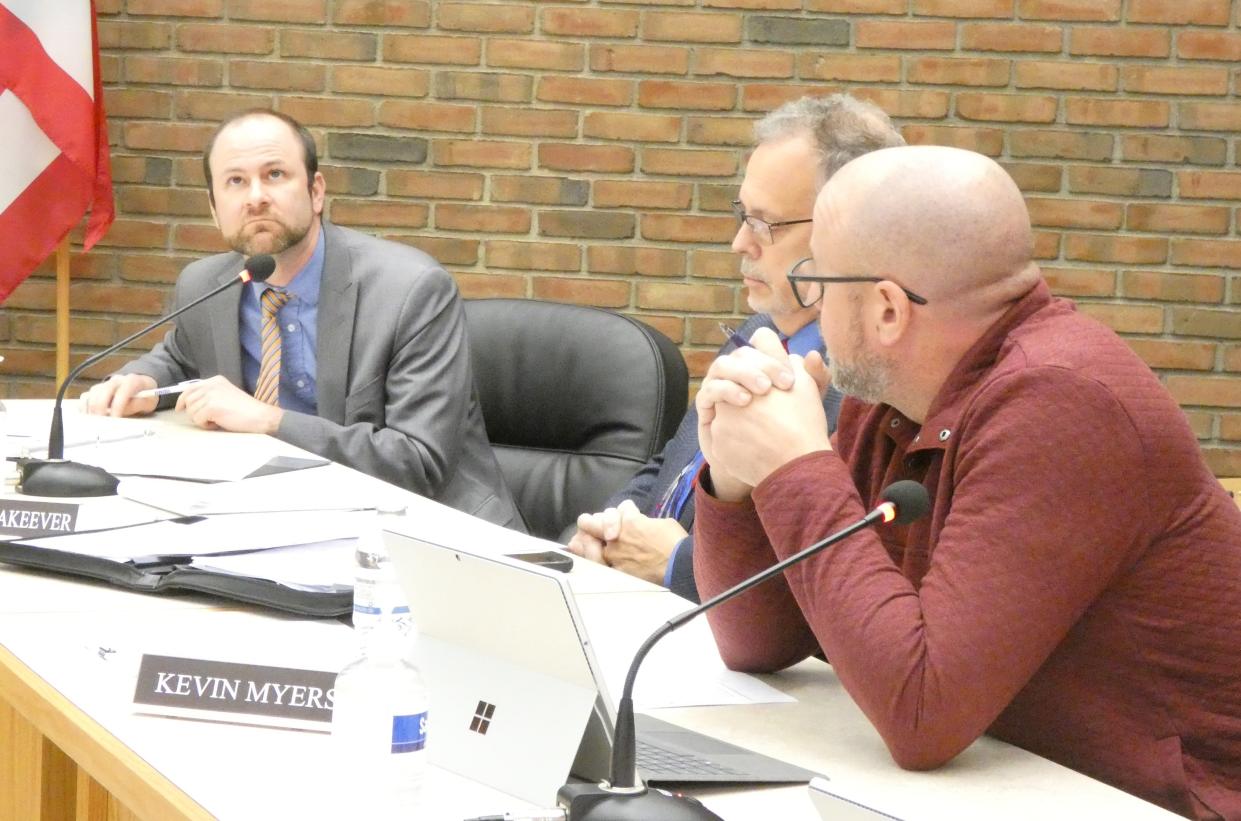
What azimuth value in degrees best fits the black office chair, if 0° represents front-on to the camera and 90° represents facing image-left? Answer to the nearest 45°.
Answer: approximately 45°

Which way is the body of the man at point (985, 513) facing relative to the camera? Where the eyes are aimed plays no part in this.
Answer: to the viewer's left

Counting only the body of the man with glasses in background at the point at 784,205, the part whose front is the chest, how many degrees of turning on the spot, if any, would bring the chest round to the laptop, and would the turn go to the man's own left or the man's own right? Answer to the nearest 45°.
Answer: approximately 45° to the man's own left

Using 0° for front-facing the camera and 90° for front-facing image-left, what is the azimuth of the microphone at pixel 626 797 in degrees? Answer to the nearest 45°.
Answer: approximately 270°

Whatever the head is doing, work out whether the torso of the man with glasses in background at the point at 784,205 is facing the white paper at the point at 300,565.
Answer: yes

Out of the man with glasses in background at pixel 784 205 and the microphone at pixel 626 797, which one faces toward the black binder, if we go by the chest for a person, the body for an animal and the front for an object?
the man with glasses in background

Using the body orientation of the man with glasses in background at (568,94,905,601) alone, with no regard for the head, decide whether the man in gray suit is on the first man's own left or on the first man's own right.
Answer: on the first man's own right

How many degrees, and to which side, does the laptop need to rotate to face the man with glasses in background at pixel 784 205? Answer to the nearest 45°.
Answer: approximately 45° to its left

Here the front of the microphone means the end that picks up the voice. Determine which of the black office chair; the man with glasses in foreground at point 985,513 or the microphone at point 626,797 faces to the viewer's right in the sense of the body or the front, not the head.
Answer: the microphone
